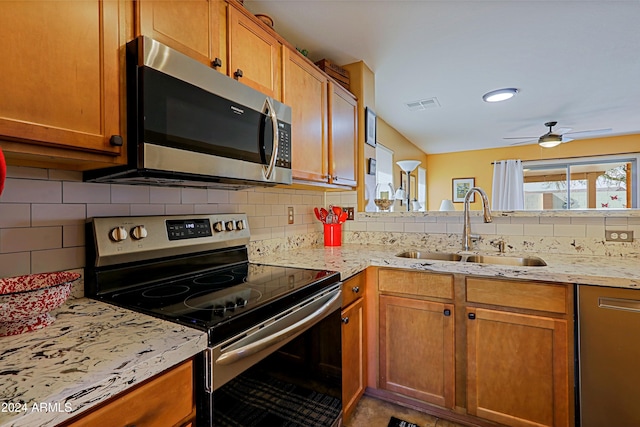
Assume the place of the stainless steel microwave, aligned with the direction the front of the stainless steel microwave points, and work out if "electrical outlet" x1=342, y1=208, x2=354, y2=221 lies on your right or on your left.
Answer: on your left

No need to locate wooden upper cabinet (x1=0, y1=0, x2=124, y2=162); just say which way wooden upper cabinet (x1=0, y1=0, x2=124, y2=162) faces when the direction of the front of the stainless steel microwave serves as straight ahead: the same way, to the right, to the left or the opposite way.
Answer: the same way

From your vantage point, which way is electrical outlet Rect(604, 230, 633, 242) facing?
toward the camera

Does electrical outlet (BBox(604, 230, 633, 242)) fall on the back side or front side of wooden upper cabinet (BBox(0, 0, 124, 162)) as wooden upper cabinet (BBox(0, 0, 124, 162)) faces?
on the front side

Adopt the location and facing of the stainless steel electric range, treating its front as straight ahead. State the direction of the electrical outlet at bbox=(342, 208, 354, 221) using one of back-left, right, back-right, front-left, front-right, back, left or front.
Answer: left

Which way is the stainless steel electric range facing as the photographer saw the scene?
facing the viewer and to the right of the viewer

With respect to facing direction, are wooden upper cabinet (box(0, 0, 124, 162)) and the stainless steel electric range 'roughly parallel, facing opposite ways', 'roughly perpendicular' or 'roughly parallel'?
roughly parallel

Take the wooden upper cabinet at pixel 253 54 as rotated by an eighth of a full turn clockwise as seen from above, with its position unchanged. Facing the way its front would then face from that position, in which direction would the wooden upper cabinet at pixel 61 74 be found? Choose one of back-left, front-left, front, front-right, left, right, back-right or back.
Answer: front-right

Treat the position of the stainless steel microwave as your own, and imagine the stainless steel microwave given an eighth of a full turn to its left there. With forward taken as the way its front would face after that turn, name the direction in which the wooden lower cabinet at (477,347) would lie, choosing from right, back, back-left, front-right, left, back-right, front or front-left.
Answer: front

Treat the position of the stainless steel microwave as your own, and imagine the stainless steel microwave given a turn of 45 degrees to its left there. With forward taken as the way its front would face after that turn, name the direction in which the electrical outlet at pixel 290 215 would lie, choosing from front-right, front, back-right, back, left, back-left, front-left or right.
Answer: front-left

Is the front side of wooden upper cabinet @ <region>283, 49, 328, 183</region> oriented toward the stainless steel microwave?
no
